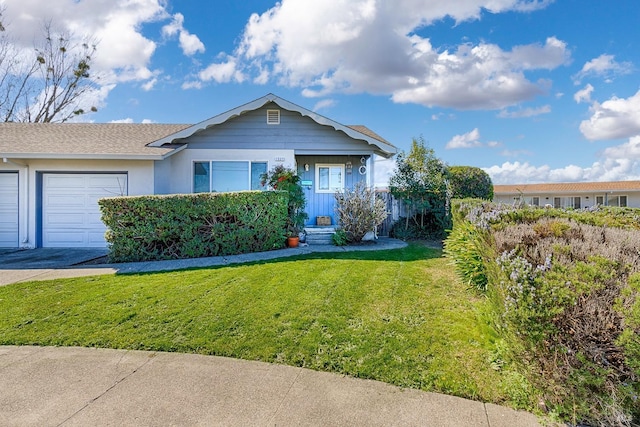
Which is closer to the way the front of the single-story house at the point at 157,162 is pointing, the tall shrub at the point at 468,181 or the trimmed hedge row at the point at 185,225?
the trimmed hedge row

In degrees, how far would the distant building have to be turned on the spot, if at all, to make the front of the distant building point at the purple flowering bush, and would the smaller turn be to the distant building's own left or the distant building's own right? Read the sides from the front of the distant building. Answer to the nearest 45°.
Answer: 0° — it already faces it

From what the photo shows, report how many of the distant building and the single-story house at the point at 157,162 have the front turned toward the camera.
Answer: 2

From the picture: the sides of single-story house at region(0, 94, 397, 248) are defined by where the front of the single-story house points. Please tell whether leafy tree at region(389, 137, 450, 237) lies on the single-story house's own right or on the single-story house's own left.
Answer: on the single-story house's own left

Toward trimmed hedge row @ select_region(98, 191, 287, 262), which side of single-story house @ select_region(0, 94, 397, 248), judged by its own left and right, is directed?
front

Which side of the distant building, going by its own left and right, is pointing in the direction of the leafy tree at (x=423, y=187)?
front

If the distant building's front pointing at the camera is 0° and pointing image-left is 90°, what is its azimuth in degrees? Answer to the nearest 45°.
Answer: approximately 0°

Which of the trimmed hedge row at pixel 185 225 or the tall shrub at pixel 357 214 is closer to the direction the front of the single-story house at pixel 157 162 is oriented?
the trimmed hedge row

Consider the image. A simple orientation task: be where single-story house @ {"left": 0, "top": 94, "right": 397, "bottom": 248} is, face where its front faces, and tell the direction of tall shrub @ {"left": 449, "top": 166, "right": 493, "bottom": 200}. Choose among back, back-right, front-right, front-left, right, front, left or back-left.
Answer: left
